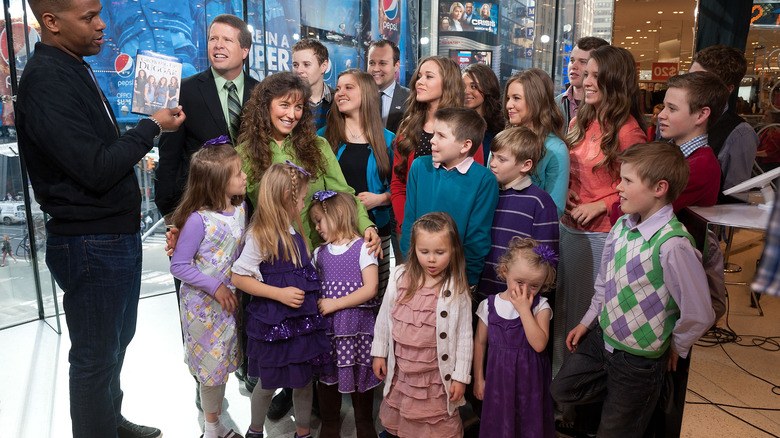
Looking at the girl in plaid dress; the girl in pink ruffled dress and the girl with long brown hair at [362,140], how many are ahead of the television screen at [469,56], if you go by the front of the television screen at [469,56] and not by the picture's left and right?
3

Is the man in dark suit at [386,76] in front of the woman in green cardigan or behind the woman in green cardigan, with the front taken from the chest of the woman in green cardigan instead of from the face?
behind

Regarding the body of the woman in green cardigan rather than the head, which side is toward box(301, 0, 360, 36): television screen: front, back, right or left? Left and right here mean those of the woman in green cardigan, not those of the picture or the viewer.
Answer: back

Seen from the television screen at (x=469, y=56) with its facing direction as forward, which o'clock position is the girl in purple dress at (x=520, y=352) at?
The girl in purple dress is roughly at 12 o'clock from the television screen.

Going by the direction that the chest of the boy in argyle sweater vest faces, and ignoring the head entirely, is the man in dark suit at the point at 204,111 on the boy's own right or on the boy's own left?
on the boy's own right

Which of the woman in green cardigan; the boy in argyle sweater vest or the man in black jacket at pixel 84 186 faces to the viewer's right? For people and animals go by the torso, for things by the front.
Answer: the man in black jacket

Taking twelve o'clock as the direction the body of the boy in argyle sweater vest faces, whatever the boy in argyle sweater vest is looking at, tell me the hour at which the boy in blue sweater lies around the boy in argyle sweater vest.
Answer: The boy in blue sweater is roughly at 2 o'clock from the boy in argyle sweater vest.
